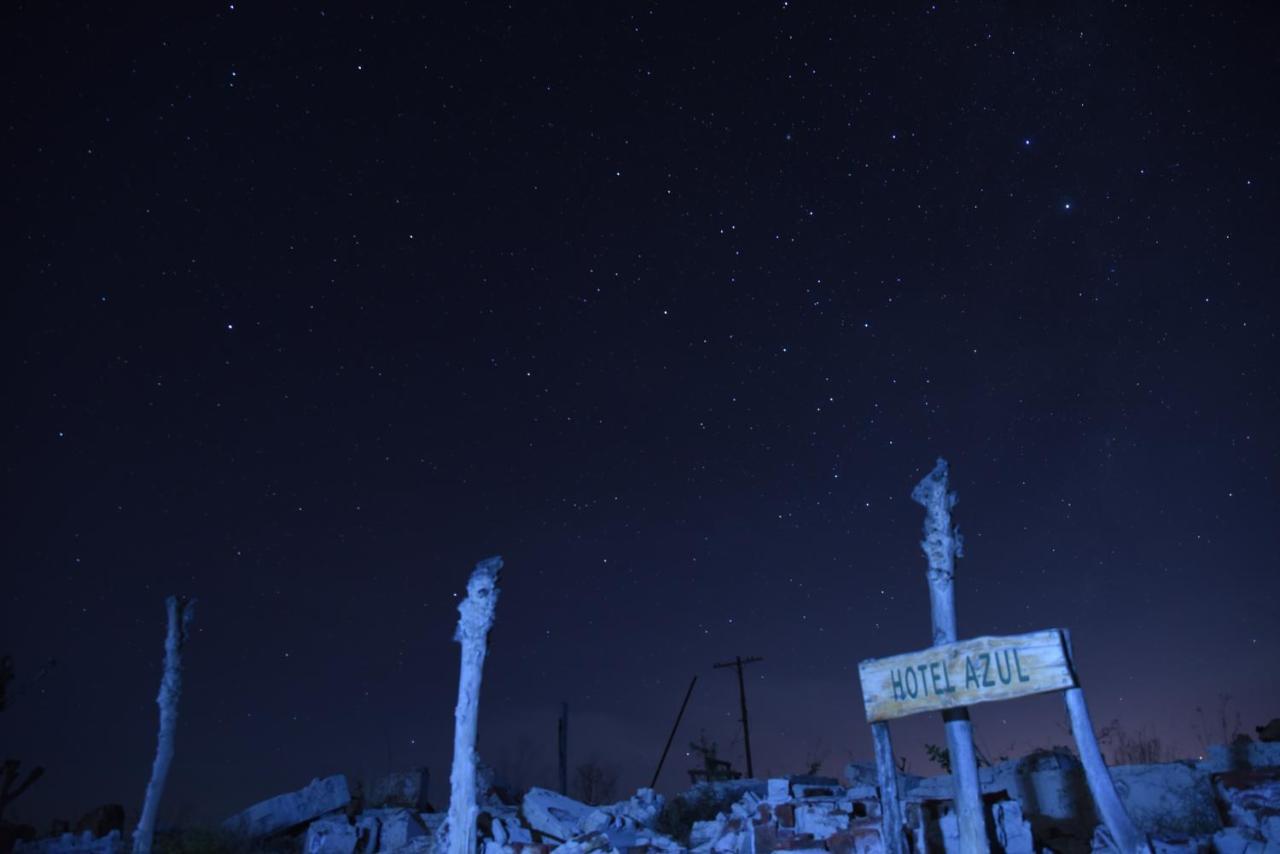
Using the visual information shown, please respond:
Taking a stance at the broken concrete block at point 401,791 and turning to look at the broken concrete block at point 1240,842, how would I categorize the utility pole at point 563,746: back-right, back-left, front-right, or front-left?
back-left

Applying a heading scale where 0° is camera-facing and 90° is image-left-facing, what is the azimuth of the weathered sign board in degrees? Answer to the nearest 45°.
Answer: approximately 0°

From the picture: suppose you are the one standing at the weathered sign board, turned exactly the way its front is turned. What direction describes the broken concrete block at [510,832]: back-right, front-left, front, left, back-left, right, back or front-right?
back-right

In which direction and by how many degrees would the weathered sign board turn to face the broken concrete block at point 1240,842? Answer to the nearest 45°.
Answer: approximately 135° to its left

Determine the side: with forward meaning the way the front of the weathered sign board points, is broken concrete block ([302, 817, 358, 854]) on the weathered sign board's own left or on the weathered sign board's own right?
on the weathered sign board's own right

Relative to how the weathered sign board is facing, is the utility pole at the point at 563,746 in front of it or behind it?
behind

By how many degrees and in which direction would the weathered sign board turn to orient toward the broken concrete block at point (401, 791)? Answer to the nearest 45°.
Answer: approximately 135° to its right

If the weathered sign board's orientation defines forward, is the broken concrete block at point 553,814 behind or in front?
behind
